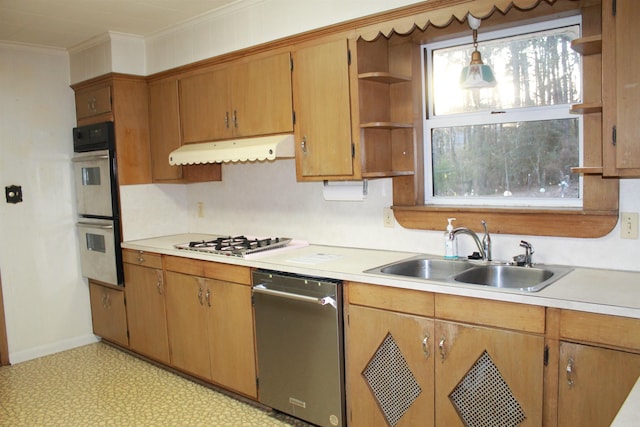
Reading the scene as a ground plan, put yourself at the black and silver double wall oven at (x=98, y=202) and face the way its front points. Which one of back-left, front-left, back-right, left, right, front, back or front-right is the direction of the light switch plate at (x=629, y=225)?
left

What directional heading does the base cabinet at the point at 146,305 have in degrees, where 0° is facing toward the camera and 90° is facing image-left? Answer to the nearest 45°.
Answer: approximately 45°

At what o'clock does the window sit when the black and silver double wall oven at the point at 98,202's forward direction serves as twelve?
The window is roughly at 9 o'clock from the black and silver double wall oven.

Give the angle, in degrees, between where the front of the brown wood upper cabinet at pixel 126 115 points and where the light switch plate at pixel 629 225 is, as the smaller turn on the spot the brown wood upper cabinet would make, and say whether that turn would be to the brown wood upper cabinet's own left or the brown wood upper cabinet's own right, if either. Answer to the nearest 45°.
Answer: approximately 90° to the brown wood upper cabinet's own left

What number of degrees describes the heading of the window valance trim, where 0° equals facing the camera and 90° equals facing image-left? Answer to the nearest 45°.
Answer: approximately 45°

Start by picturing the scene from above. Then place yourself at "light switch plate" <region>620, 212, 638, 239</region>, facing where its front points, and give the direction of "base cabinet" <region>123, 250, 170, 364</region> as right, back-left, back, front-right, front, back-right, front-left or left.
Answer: right

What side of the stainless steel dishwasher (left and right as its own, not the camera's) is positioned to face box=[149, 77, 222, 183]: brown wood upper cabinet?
right

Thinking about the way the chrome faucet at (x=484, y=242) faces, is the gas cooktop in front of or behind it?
in front

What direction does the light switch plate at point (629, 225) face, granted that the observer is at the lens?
facing the viewer

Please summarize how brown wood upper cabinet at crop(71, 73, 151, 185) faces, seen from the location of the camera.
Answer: facing the viewer and to the left of the viewer
